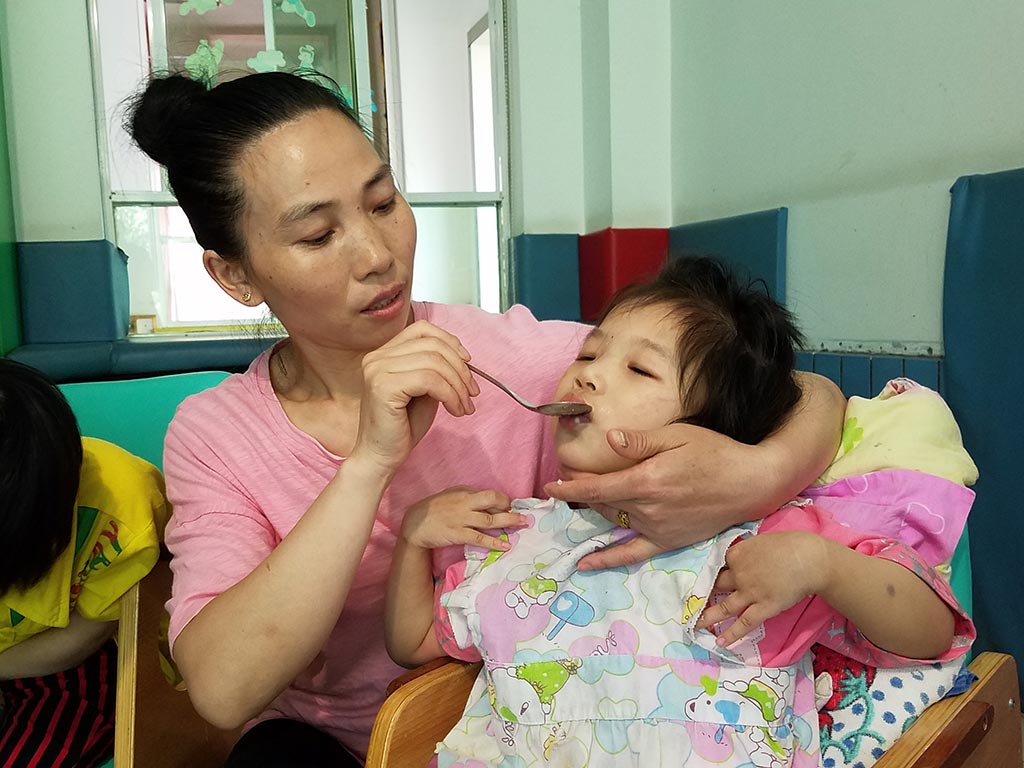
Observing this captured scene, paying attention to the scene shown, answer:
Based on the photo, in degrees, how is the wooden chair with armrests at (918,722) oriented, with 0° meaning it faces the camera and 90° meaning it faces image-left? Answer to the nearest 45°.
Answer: approximately 45°

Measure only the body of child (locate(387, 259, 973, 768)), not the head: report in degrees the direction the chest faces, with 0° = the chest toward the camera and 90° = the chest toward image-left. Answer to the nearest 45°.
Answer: approximately 0°

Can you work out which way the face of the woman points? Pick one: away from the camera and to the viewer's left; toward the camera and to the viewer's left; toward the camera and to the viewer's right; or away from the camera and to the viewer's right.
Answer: toward the camera and to the viewer's right

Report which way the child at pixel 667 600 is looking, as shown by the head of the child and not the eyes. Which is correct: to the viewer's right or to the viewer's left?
to the viewer's left

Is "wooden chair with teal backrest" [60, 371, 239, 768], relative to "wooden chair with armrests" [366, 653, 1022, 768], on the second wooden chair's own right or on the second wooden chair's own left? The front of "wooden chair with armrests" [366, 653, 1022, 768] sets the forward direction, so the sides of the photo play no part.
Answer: on the second wooden chair's own right

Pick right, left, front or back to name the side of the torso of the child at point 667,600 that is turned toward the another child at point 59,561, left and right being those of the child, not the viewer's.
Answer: right

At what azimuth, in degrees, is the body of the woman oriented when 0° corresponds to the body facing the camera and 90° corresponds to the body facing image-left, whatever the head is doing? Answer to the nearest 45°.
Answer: approximately 315°
